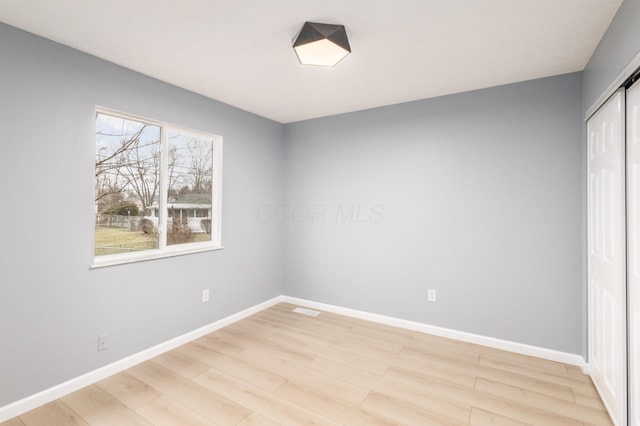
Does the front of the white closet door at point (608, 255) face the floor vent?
yes

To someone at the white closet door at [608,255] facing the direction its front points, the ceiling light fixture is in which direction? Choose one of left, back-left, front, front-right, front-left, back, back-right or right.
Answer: front-left

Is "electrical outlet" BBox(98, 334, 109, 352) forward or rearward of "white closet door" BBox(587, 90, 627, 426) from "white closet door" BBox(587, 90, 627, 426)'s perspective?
forward

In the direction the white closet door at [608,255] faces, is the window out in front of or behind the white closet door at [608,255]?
in front

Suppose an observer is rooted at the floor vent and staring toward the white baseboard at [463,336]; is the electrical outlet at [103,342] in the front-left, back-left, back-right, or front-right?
back-right

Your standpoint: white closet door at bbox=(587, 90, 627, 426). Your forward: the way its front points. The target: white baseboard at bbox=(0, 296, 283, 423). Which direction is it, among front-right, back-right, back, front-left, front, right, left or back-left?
front-left

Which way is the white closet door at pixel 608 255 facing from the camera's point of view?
to the viewer's left
